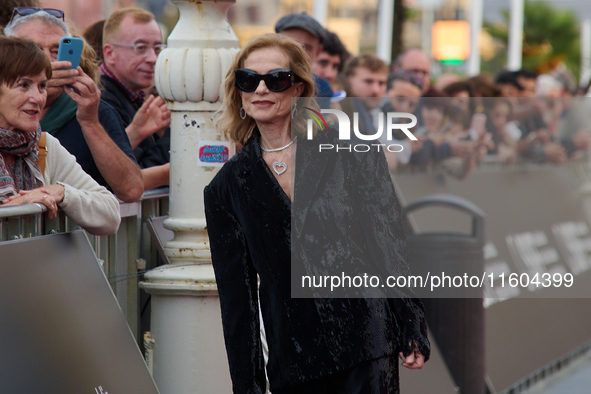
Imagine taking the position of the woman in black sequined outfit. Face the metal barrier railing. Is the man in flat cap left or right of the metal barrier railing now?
right

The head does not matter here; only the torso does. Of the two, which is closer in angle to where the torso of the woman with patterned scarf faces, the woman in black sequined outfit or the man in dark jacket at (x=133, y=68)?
the woman in black sequined outfit

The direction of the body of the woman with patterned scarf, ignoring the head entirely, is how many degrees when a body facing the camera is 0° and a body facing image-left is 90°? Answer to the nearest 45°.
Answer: approximately 315°

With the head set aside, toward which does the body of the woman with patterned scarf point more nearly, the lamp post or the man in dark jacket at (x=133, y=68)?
the lamp post

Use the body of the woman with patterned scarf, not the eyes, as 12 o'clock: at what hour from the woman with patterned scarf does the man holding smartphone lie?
The man holding smartphone is roughly at 8 o'clock from the woman with patterned scarf.

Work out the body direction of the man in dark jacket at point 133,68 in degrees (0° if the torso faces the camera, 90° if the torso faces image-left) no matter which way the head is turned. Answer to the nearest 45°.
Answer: approximately 315°

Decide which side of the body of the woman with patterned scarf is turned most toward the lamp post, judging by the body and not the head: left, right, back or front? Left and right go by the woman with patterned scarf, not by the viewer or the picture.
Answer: left
